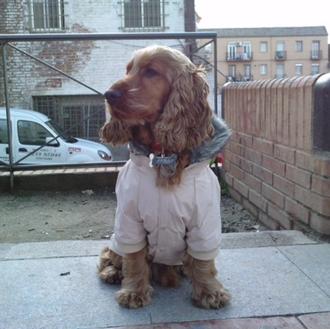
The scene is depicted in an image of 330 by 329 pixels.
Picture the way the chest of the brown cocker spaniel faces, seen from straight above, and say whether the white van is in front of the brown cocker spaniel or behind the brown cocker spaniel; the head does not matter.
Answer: behind

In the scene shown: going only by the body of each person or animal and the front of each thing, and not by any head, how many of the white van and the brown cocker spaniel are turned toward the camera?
1

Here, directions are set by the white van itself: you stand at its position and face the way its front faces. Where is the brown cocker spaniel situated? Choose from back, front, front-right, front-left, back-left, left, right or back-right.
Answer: right

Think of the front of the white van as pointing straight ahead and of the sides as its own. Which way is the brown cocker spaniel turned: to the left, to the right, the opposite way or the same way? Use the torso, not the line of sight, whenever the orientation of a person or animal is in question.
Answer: to the right

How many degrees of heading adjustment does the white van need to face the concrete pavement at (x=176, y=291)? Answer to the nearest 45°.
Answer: approximately 90° to its right

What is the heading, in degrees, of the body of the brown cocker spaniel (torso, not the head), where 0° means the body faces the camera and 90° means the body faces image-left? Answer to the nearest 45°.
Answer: approximately 0°

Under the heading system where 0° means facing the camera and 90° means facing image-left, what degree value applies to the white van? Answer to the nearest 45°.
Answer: approximately 270°
